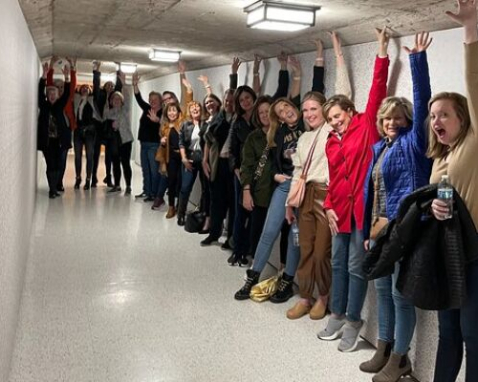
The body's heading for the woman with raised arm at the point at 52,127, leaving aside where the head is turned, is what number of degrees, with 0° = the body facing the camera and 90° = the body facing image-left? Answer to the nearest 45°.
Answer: approximately 0°

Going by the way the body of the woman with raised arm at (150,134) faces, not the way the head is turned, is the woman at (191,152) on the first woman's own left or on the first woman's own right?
on the first woman's own left
